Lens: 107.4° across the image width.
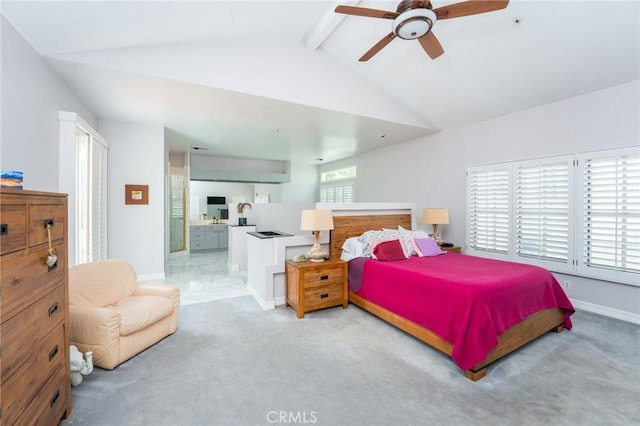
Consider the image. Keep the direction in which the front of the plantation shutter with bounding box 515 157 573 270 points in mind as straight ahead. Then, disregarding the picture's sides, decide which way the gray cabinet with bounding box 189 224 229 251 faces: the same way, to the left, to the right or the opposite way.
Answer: to the left

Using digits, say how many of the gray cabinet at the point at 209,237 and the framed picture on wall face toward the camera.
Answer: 2

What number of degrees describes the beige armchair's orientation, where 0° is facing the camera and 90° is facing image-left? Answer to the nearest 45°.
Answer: approximately 315°

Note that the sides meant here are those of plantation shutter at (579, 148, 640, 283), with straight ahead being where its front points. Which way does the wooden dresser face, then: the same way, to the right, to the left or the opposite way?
the opposite way

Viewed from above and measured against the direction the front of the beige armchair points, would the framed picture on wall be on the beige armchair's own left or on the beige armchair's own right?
on the beige armchair's own left

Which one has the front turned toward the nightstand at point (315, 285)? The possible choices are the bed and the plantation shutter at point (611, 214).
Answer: the plantation shutter

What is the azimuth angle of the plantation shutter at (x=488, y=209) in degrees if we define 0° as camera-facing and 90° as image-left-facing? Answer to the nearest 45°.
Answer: approximately 45°

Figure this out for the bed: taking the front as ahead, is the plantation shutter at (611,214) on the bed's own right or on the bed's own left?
on the bed's own left

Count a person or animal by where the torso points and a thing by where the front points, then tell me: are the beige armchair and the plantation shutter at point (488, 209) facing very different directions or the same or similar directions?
very different directions
